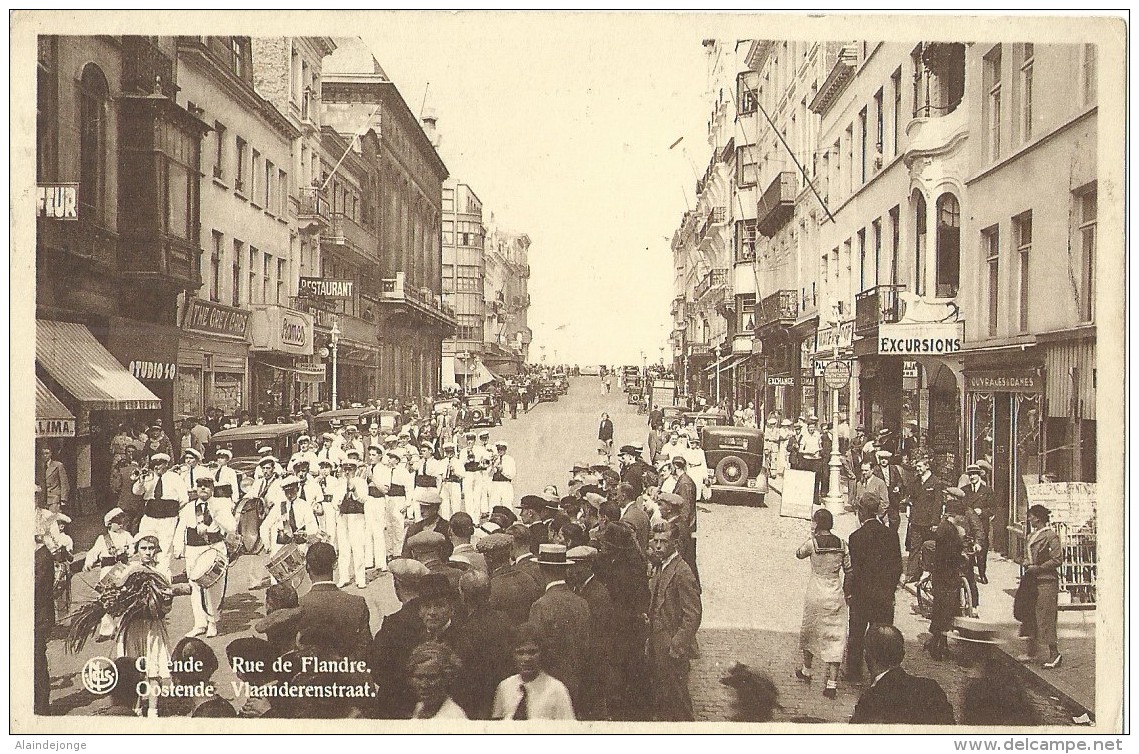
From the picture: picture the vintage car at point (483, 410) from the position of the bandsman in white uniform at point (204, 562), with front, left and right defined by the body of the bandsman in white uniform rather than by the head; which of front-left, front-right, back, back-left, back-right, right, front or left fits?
back-left

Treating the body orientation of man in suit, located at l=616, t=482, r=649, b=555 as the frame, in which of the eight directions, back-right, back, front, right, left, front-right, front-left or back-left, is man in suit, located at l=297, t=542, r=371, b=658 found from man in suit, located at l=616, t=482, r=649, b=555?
front-left

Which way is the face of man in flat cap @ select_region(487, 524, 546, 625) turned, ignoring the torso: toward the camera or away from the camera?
away from the camera

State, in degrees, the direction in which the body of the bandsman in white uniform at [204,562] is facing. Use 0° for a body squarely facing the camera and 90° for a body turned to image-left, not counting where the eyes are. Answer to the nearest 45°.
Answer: approximately 0°

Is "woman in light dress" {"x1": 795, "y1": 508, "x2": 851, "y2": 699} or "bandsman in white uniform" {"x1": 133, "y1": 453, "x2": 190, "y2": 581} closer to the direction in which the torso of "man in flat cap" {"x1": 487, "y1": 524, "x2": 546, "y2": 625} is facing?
the bandsman in white uniform

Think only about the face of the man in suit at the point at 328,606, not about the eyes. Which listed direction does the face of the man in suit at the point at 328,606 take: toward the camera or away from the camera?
away from the camera

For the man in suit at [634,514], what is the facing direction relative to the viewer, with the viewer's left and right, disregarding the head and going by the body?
facing to the left of the viewer
